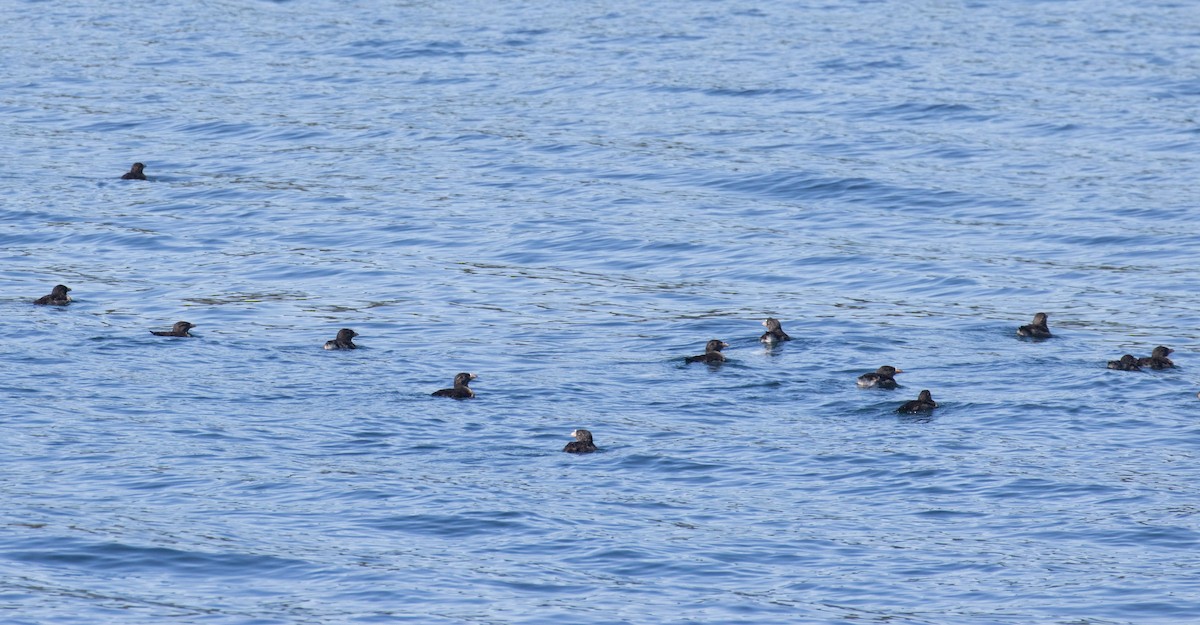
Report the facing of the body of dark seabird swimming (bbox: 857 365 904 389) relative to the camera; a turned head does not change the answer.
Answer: to the viewer's right

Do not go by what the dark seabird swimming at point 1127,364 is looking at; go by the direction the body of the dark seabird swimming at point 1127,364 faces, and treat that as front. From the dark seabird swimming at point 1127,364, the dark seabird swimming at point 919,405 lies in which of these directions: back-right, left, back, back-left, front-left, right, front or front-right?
back-right

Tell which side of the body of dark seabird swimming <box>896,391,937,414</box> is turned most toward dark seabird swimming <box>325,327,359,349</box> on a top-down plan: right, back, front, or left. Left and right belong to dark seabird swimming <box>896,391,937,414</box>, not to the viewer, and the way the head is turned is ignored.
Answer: back

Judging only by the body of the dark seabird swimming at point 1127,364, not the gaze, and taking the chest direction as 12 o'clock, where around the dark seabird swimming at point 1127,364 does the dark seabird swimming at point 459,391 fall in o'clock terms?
the dark seabird swimming at point 459,391 is roughly at 5 o'clock from the dark seabird swimming at point 1127,364.

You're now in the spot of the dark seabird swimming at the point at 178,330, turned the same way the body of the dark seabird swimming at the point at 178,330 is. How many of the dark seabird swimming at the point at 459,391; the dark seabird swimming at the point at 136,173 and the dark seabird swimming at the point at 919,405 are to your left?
1

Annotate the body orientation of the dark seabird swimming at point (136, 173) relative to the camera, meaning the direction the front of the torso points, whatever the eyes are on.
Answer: to the viewer's right

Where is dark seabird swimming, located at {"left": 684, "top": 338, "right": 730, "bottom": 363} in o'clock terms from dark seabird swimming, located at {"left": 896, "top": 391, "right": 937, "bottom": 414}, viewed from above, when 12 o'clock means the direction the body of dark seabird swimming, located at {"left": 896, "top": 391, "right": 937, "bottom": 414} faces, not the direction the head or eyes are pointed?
dark seabird swimming, located at {"left": 684, "top": 338, "right": 730, "bottom": 363} is roughly at 7 o'clock from dark seabird swimming, located at {"left": 896, "top": 391, "right": 937, "bottom": 414}.

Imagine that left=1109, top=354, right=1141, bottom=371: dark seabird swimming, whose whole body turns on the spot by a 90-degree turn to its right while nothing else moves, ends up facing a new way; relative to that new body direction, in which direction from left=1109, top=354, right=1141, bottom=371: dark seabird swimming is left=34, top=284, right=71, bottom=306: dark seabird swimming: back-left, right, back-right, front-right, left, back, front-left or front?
right

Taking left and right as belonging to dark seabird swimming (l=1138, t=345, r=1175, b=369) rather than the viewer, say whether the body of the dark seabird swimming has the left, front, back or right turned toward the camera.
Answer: right

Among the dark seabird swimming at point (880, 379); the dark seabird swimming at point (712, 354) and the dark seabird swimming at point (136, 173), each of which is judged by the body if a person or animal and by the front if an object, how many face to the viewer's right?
3

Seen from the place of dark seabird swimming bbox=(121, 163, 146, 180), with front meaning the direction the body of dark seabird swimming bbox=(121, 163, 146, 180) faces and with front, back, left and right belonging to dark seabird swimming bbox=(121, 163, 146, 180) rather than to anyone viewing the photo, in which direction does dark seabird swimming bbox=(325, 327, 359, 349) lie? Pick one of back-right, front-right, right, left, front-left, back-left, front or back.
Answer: right

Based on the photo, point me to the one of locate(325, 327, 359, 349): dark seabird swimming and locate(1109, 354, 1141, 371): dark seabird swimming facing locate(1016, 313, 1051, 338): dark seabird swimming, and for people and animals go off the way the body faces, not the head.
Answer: locate(325, 327, 359, 349): dark seabird swimming

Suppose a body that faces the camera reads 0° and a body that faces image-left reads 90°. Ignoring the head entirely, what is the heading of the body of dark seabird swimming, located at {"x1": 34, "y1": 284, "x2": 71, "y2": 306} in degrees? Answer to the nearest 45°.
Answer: approximately 270°

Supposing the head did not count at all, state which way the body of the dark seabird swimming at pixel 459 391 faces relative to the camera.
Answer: to the viewer's right

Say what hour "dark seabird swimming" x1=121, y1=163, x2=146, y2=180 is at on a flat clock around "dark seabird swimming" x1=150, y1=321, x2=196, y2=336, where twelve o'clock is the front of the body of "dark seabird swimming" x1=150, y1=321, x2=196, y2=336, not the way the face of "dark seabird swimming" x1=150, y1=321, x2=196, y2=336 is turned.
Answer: "dark seabird swimming" x1=121, y1=163, x2=146, y2=180 is roughly at 9 o'clock from "dark seabird swimming" x1=150, y1=321, x2=196, y2=336.

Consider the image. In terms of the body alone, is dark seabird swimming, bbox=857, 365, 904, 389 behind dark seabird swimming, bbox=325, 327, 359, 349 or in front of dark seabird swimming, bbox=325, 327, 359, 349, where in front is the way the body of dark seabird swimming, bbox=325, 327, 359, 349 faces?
in front

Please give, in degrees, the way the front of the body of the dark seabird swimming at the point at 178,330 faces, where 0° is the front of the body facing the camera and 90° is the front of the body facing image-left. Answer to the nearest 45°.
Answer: approximately 270°

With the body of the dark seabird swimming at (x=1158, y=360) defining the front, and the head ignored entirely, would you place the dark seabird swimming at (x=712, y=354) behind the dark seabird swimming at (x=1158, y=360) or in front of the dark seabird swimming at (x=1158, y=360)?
behind

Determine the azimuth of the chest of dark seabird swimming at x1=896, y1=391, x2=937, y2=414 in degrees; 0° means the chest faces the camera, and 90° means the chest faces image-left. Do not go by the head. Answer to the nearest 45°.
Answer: approximately 270°
